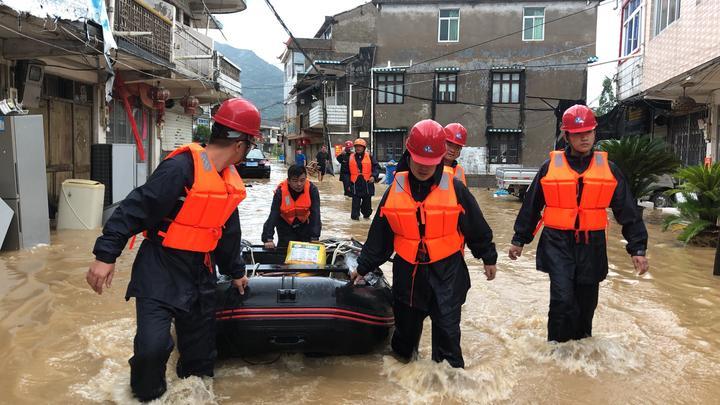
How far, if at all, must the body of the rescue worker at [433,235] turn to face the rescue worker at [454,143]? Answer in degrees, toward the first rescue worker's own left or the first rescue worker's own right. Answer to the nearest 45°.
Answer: approximately 180°

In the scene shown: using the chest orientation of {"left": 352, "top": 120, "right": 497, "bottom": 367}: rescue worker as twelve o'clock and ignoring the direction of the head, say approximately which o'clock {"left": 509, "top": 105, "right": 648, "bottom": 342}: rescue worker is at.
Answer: {"left": 509, "top": 105, "right": 648, "bottom": 342}: rescue worker is roughly at 8 o'clock from {"left": 352, "top": 120, "right": 497, "bottom": 367}: rescue worker.

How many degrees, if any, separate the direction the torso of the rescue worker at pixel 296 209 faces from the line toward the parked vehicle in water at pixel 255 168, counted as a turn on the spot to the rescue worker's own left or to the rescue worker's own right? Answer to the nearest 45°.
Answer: approximately 180°

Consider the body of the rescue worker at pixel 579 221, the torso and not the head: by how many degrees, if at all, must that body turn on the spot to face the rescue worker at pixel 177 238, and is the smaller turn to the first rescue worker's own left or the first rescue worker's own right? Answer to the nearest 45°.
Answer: approximately 45° to the first rescue worker's own right
